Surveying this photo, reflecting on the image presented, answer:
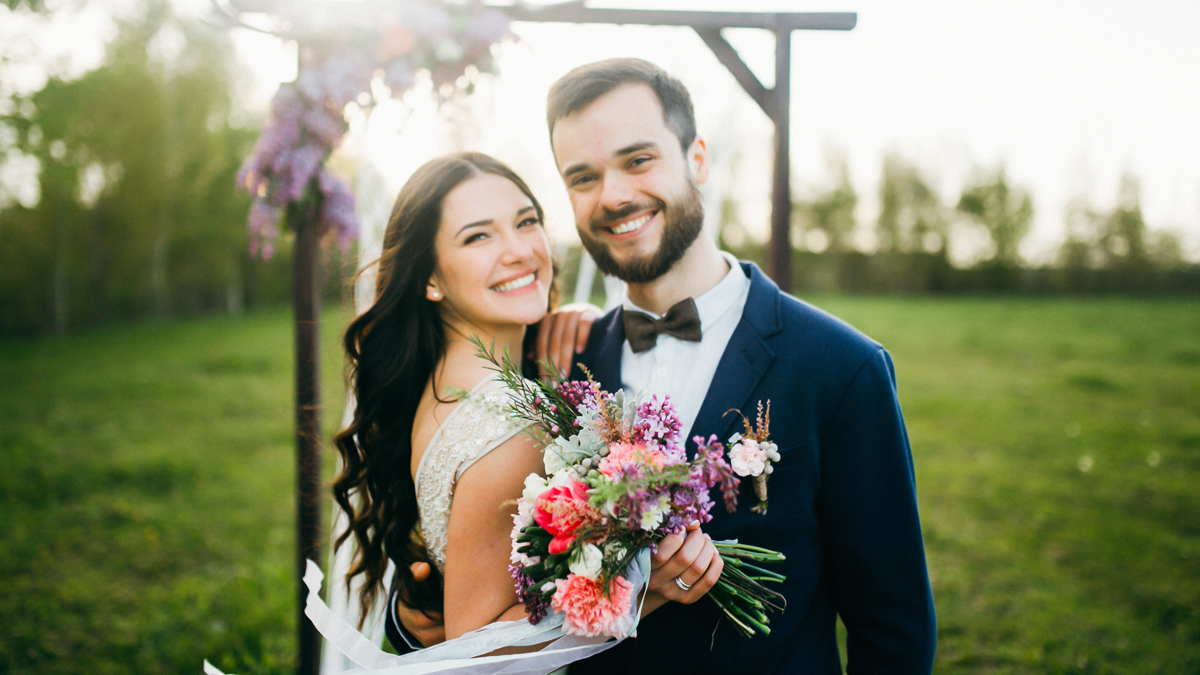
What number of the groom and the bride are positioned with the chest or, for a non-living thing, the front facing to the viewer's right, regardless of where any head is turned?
1

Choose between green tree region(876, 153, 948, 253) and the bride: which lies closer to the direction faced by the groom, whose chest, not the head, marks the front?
the bride

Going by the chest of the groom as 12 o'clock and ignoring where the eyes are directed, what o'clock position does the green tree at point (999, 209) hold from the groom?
The green tree is roughly at 5 o'clock from the groom.

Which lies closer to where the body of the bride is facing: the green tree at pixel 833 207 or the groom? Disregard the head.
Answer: the groom

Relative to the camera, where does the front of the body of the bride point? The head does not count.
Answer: to the viewer's right

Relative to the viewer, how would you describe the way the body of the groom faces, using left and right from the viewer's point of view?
facing the viewer and to the left of the viewer

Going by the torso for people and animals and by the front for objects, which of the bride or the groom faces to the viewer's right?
the bride
